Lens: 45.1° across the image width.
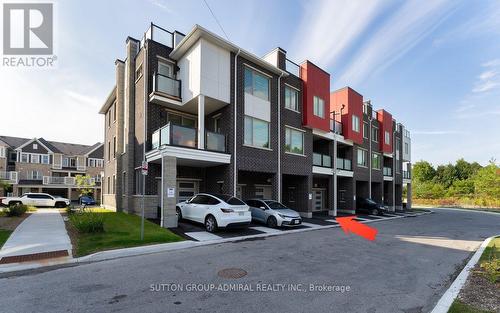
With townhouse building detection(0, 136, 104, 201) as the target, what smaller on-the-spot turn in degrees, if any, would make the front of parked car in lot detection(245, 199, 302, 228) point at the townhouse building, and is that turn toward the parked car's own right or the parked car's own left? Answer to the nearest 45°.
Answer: approximately 180°

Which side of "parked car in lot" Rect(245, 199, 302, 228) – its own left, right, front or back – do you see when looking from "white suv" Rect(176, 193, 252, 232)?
right

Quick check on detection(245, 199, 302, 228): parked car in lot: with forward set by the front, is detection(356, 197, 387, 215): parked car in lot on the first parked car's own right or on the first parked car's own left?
on the first parked car's own left

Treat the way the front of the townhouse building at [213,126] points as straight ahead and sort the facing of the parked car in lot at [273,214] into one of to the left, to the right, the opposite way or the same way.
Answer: the same way

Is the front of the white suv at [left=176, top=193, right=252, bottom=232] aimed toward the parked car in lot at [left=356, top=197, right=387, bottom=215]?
no

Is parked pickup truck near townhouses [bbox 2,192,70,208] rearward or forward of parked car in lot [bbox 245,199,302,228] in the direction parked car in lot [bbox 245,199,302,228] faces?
rearward

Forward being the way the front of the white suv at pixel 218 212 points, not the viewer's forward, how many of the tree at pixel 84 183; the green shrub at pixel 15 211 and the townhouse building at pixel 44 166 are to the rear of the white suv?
0

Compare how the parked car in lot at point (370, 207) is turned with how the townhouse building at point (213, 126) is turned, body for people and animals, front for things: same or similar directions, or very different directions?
same or similar directions

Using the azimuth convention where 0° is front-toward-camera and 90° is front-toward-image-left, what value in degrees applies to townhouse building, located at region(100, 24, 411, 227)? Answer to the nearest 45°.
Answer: approximately 315°

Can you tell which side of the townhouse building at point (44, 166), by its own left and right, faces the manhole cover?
front

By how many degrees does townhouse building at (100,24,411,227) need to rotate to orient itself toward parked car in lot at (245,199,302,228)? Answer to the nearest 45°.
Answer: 0° — it already faces it

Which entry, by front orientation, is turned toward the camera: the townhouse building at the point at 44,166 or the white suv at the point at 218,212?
the townhouse building

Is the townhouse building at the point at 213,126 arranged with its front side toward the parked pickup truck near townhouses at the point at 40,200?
no

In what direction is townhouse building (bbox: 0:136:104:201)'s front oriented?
toward the camera
